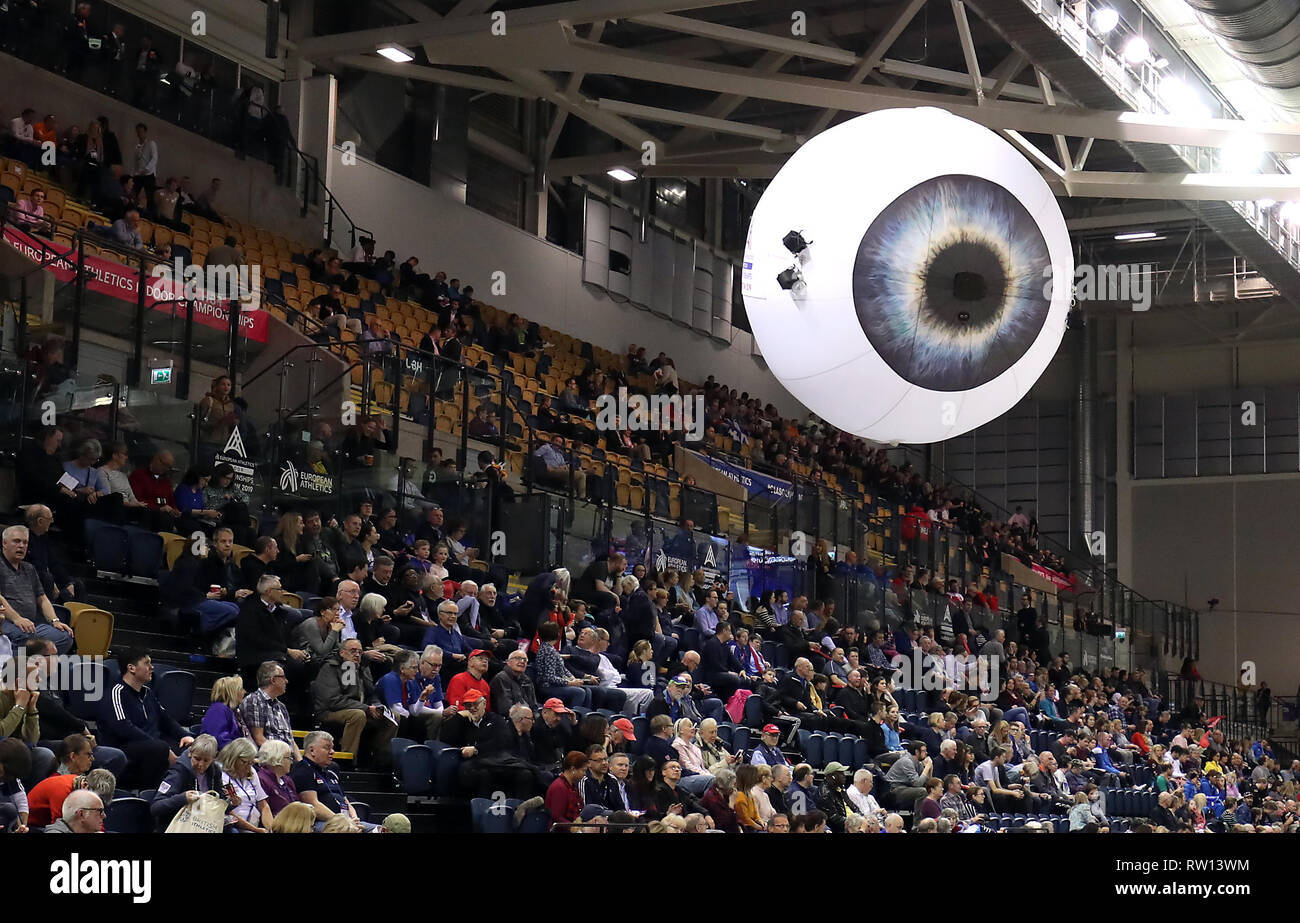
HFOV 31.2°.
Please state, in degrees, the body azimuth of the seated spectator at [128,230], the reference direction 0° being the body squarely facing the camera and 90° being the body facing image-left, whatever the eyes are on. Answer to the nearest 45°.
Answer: approximately 315°

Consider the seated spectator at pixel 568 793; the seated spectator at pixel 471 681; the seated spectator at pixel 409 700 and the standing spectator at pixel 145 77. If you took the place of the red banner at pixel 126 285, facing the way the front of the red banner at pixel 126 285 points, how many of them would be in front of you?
3

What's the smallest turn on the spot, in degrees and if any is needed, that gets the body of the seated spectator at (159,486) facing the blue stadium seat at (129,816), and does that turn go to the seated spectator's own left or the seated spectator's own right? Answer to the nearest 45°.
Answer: approximately 45° to the seated spectator's own right

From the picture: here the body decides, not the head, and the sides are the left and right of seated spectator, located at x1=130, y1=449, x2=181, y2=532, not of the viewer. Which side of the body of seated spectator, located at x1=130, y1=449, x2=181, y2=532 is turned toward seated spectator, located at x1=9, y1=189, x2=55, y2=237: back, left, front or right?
back

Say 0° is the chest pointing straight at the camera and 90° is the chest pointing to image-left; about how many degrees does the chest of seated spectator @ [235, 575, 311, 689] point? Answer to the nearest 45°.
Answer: approximately 315°

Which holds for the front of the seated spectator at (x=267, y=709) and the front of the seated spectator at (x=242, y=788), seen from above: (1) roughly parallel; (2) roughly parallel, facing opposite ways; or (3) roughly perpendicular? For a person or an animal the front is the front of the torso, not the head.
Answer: roughly parallel

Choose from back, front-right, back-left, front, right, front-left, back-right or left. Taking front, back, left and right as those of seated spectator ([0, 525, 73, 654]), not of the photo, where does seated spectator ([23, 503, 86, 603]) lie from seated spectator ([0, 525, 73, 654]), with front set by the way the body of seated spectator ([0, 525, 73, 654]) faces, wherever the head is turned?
back-left

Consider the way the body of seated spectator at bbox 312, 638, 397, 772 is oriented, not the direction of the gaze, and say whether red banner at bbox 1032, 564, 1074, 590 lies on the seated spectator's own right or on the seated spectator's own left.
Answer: on the seated spectator's own left

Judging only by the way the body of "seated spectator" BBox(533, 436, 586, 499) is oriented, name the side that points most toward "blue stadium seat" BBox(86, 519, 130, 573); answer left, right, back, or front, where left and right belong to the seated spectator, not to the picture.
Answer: right

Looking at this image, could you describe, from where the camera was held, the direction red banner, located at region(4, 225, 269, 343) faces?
facing the viewer and to the right of the viewer

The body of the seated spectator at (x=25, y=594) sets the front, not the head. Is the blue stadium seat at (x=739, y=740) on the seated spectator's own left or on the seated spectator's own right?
on the seated spectator's own left

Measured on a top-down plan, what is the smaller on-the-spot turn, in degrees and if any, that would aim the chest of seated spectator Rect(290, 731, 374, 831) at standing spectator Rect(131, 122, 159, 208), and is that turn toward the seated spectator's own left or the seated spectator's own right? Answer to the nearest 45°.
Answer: approximately 135° to the seated spectator's own left
